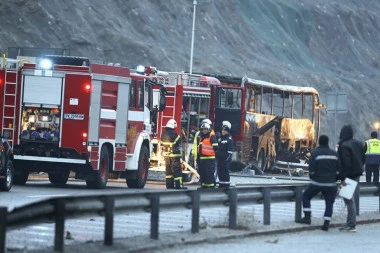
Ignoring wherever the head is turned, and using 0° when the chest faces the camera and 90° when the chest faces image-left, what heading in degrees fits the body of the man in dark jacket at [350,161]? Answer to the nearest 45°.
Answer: approximately 135°

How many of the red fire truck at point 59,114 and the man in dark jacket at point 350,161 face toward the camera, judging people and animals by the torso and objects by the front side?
0

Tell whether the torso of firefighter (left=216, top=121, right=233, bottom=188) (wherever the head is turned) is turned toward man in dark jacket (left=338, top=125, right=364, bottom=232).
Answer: no

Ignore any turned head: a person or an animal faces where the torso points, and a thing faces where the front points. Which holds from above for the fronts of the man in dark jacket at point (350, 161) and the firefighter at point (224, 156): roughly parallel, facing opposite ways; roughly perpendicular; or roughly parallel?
roughly perpendicular

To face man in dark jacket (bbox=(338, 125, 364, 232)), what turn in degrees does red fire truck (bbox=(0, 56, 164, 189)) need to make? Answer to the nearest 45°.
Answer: approximately 90° to its right

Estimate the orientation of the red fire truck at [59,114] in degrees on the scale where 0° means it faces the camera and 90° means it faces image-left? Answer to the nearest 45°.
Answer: approximately 225°

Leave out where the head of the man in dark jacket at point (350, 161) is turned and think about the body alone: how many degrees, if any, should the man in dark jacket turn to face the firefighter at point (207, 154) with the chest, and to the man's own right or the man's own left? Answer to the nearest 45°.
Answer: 0° — they already face them

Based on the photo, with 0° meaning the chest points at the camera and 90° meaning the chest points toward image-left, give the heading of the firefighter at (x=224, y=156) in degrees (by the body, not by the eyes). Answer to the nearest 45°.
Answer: approximately 45°

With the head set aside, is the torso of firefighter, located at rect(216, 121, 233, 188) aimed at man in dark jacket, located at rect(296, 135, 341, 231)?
no

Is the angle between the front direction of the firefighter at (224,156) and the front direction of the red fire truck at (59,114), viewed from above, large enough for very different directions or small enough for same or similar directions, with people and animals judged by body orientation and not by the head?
very different directions

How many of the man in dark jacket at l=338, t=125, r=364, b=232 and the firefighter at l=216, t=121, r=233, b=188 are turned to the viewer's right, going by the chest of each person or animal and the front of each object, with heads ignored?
0
